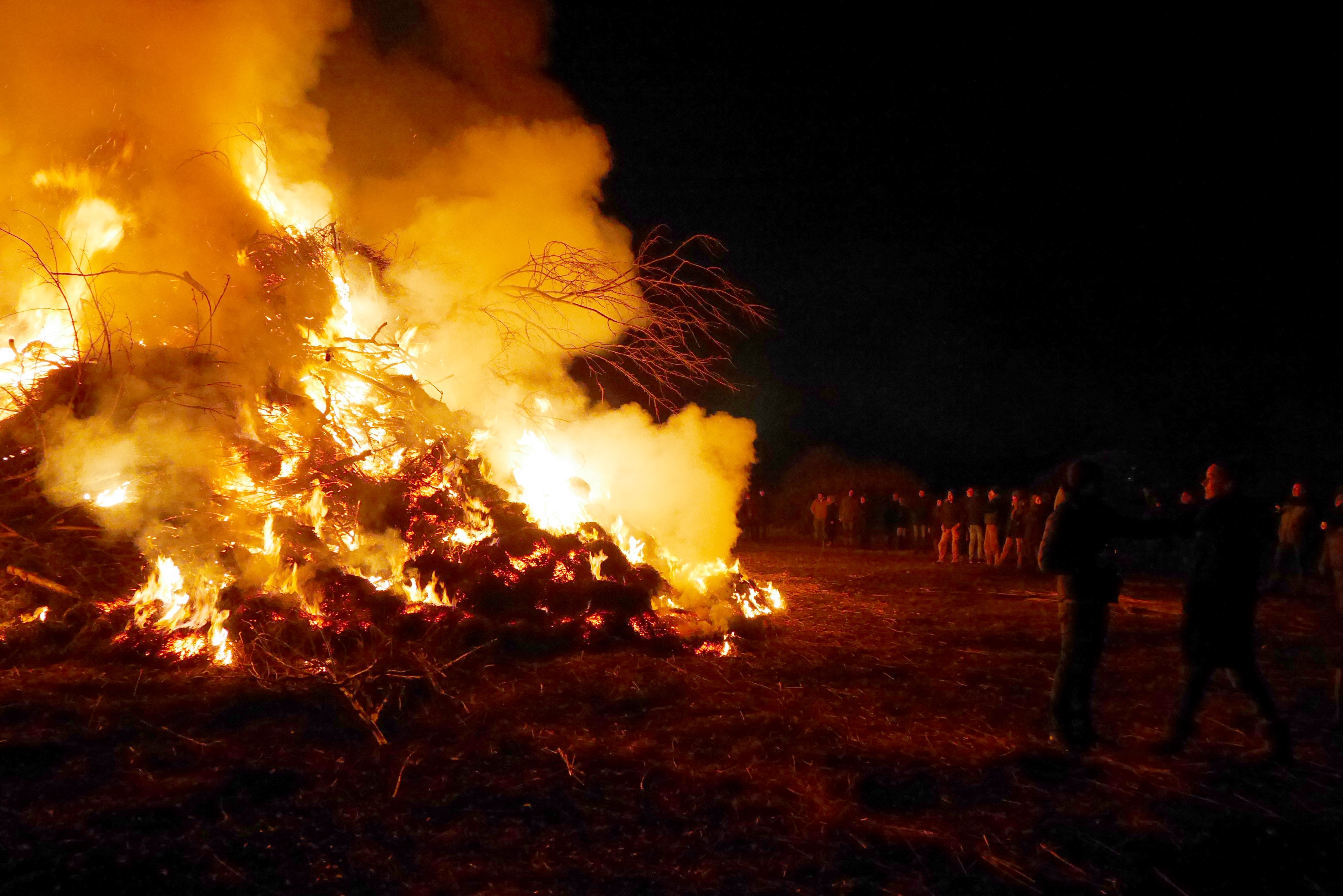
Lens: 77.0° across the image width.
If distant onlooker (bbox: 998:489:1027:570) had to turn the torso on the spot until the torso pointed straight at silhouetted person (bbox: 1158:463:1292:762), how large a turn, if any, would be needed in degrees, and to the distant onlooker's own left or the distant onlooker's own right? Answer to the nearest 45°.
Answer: approximately 45° to the distant onlooker's own left

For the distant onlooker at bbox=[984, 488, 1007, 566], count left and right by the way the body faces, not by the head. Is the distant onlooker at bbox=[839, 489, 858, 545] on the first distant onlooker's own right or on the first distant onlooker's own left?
on the first distant onlooker's own right

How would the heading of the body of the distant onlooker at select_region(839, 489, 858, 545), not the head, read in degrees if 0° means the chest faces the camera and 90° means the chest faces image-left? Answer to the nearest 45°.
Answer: approximately 45°

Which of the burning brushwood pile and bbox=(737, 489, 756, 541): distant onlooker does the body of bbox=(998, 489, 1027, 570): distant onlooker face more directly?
the burning brushwood pile
